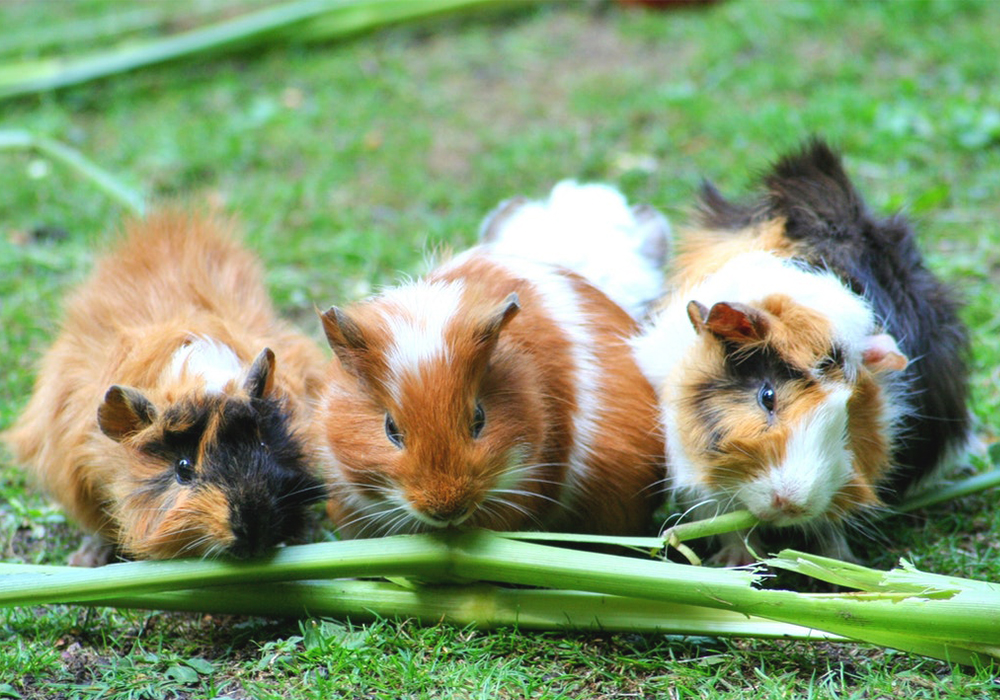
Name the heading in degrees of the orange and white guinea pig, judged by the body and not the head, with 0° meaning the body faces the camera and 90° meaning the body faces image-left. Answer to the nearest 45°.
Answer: approximately 45°

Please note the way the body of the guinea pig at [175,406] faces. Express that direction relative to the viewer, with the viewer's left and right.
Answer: facing the viewer and to the right of the viewer

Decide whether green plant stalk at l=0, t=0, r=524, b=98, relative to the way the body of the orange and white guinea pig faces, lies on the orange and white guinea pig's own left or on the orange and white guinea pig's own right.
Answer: on the orange and white guinea pig's own right

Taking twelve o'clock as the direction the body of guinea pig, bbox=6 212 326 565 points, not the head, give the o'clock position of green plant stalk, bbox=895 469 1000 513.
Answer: The green plant stalk is roughly at 11 o'clock from the guinea pig.

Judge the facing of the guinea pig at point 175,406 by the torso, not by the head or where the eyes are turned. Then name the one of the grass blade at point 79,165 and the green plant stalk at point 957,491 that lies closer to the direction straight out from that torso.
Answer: the green plant stalk

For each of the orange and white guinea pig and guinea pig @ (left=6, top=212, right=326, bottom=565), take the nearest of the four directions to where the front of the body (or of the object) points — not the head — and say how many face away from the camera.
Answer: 0

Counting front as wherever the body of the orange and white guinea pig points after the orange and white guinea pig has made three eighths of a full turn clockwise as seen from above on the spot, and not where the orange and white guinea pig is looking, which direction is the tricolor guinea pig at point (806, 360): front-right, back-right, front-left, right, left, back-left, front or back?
right
